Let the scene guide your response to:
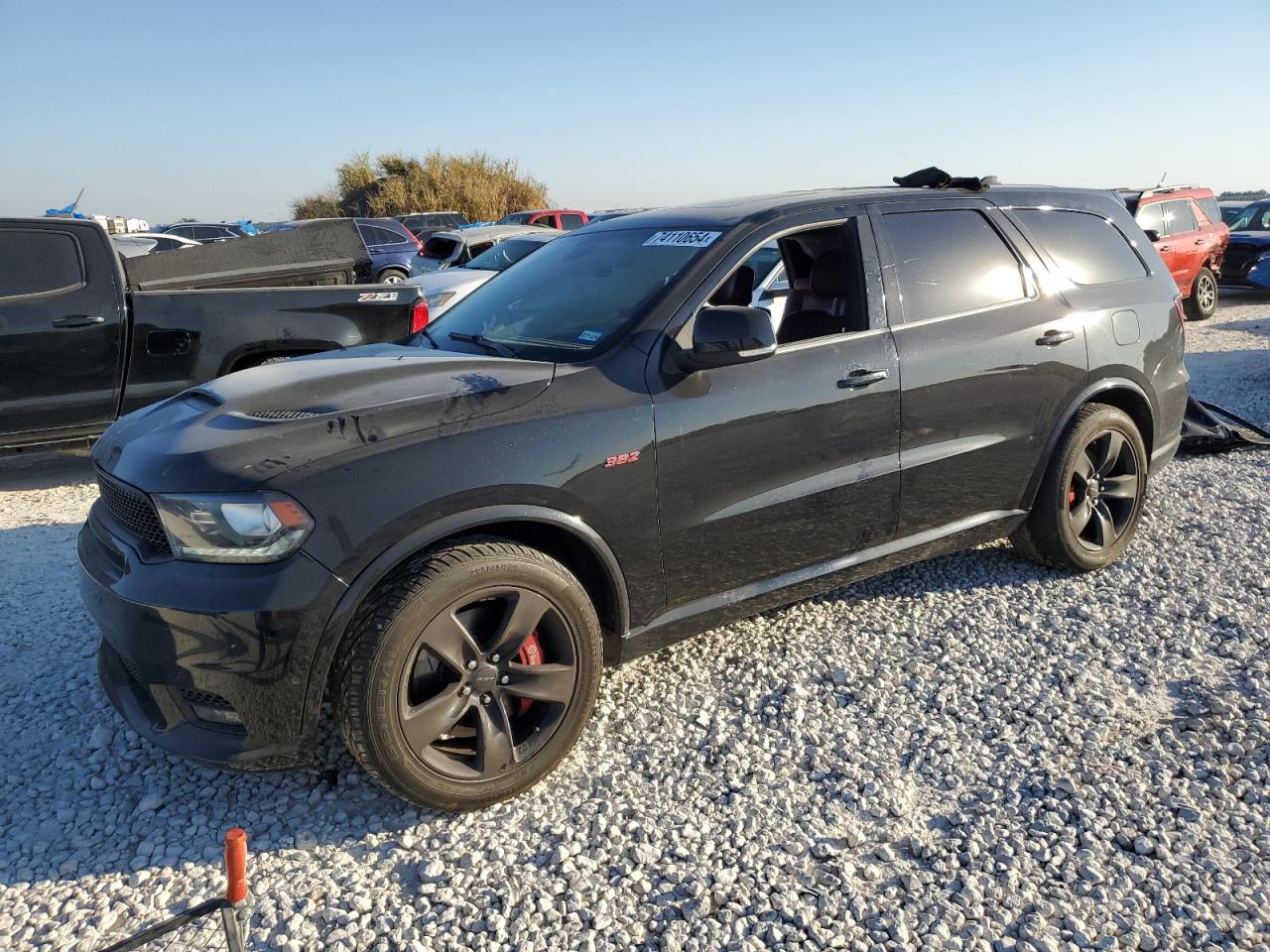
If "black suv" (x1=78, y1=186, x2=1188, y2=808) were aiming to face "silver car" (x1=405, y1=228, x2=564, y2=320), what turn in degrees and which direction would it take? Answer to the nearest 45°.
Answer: approximately 135° to its right

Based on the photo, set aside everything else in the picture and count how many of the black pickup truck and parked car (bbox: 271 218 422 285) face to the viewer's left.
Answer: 2

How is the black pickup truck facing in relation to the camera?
to the viewer's left

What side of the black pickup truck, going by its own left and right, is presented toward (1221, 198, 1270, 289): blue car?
back

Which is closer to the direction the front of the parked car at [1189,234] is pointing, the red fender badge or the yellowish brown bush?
the red fender badge

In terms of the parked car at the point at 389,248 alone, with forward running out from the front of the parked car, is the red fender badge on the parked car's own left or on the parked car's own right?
on the parked car's own left

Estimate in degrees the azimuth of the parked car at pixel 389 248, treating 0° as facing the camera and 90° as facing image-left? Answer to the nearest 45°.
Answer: approximately 90°

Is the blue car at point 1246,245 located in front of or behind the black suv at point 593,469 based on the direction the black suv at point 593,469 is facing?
behind

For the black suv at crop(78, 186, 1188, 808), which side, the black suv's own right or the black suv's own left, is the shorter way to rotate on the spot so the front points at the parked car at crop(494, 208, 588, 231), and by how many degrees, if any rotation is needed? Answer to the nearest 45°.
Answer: approximately 135° to the black suv's own right

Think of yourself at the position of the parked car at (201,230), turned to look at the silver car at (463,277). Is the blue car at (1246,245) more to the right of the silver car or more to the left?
left

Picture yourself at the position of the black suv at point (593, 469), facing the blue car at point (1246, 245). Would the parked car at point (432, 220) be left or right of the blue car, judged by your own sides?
left

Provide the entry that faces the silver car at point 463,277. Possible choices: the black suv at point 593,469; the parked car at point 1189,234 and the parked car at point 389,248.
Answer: the parked car at point 1189,234
